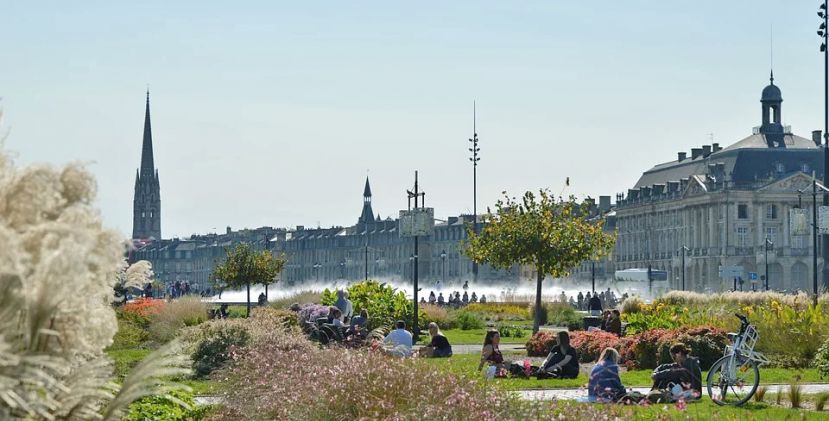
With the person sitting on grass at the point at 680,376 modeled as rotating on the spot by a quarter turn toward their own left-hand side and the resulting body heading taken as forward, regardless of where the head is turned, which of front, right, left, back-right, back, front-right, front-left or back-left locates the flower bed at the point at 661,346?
back

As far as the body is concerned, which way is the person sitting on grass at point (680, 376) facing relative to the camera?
to the viewer's left

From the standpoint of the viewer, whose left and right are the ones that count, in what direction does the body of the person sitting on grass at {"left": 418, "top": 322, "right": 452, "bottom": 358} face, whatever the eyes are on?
facing to the left of the viewer

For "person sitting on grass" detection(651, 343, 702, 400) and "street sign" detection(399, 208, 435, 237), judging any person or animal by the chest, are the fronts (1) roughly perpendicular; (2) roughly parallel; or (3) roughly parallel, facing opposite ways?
roughly perpendicular

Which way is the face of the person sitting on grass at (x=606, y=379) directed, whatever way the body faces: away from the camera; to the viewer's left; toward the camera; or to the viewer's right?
away from the camera

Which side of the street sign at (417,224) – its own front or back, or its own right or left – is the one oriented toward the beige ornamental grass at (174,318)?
right

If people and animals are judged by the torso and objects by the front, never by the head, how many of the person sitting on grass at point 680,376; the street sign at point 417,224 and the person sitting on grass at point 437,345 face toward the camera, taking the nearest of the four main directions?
1

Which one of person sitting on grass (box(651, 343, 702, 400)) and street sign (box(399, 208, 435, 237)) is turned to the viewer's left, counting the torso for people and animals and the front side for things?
the person sitting on grass

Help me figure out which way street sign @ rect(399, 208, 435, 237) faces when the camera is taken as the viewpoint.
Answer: facing the viewer

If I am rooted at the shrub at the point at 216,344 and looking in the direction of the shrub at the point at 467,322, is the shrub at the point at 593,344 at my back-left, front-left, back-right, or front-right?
front-right

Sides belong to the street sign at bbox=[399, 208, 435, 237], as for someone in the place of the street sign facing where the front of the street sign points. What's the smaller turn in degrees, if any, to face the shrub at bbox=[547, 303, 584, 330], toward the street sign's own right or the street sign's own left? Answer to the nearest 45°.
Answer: approximately 135° to the street sign's own left

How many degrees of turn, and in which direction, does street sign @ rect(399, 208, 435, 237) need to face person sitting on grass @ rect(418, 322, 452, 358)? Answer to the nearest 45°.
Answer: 0° — it already faces them
